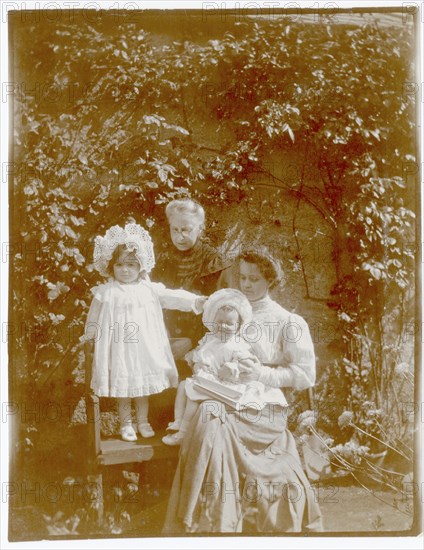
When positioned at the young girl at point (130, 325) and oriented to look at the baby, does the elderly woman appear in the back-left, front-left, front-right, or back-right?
front-left

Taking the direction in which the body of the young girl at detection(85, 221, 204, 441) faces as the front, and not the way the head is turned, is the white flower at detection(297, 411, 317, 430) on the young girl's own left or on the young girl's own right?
on the young girl's own left

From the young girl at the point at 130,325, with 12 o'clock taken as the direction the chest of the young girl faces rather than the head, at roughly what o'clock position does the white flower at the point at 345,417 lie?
The white flower is roughly at 9 o'clock from the young girl.

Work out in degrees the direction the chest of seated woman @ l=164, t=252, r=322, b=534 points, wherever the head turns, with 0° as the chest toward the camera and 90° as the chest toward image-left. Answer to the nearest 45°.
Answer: approximately 45°

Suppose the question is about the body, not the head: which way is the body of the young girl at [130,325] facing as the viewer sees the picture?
toward the camera

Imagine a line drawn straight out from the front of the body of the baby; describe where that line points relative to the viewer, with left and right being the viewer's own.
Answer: facing the viewer and to the left of the viewer
